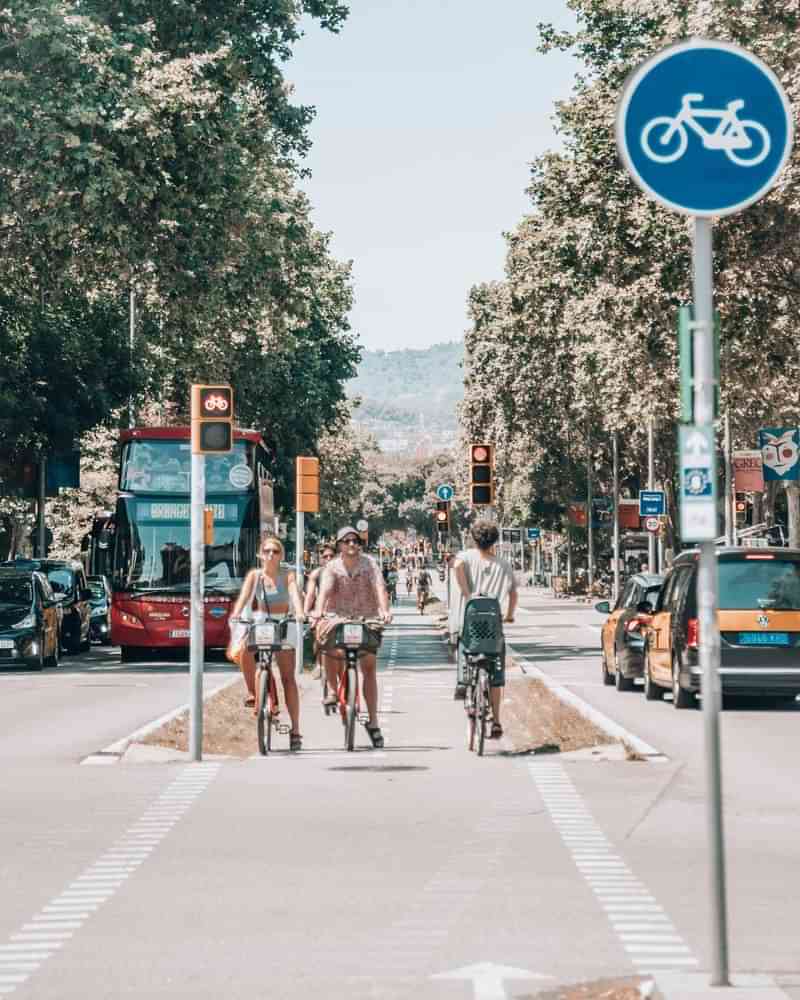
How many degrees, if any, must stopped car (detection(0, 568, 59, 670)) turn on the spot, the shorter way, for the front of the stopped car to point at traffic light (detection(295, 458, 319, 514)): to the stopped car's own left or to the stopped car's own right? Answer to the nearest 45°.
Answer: approximately 45° to the stopped car's own left

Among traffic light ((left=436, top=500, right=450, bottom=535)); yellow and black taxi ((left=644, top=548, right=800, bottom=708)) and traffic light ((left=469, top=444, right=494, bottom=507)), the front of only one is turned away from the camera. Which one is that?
the yellow and black taxi

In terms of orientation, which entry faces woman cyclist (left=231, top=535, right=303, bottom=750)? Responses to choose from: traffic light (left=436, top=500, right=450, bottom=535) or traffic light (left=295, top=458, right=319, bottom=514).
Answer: traffic light (left=436, top=500, right=450, bottom=535)

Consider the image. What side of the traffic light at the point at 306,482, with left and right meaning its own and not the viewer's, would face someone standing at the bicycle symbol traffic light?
back

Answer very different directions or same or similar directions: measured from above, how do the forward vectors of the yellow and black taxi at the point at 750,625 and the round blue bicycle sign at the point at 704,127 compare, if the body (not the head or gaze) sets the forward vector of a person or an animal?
very different directions

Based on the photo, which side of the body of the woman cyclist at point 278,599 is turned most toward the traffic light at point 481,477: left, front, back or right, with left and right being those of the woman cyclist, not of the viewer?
back

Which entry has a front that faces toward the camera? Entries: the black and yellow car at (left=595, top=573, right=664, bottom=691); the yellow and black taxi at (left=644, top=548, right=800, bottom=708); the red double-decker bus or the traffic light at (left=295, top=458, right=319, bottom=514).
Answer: the red double-decker bus

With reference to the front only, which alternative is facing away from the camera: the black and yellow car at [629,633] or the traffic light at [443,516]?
the black and yellow car

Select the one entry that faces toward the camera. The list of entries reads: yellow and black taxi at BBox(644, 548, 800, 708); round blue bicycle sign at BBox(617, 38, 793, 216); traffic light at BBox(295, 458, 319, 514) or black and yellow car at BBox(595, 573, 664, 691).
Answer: the round blue bicycle sign

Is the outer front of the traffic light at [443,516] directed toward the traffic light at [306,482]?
yes

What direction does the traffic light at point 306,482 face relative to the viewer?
away from the camera

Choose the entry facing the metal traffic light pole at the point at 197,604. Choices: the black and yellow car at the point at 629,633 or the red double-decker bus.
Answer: the red double-decker bus

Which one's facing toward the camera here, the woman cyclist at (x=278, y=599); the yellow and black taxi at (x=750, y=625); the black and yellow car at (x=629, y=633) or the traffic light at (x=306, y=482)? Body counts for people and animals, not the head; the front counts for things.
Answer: the woman cyclist

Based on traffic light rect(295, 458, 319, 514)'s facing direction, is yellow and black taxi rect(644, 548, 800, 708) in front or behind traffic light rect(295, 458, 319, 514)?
behind
